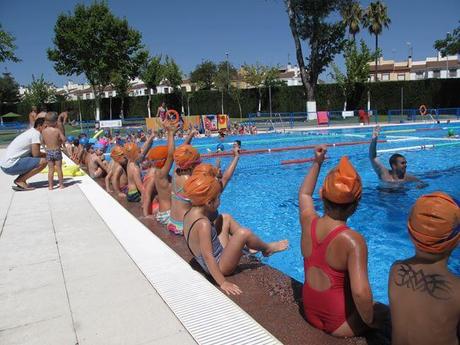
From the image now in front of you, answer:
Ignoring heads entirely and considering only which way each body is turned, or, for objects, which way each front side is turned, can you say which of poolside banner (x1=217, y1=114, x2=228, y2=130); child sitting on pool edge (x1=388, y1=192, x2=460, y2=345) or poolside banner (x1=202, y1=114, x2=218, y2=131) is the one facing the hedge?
the child sitting on pool edge

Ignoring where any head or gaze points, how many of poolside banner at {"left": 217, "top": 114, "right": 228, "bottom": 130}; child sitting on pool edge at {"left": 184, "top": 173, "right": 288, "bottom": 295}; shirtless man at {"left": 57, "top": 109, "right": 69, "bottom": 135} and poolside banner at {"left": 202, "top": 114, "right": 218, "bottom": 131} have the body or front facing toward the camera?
2

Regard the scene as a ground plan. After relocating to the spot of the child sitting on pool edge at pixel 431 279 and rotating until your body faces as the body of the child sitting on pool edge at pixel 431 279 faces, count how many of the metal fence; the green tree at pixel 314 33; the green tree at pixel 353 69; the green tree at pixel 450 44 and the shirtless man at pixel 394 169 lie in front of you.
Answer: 5

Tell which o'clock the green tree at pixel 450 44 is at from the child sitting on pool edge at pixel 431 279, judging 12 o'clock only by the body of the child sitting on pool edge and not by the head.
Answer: The green tree is roughly at 12 o'clock from the child sitting on pool edge.

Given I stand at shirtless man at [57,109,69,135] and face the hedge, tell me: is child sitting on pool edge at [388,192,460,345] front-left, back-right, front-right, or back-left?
back-right

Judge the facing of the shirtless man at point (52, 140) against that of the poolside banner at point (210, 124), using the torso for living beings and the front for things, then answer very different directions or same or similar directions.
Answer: very different directions

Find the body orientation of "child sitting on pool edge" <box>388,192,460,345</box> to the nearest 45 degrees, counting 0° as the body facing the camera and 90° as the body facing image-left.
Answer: approximately 180°

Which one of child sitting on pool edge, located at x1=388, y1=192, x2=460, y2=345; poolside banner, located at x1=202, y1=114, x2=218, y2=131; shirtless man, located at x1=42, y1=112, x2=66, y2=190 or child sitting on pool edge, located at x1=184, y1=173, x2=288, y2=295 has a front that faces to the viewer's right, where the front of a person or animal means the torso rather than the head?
child sitting on pool edge, located at x1=184, y1=173, x2=288, y2=295

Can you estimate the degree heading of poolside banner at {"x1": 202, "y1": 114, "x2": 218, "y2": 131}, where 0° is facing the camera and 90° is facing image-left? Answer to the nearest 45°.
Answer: approximately 0°

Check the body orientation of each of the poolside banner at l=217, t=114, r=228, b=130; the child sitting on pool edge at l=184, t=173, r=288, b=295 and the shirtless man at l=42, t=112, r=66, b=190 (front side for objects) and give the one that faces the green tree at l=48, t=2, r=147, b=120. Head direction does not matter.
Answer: the shirtless man

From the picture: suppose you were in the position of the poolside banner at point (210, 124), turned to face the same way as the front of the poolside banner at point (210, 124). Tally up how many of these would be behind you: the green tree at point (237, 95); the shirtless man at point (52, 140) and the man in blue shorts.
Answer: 1

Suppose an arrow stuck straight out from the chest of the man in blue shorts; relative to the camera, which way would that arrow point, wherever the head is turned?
to the viewer's right

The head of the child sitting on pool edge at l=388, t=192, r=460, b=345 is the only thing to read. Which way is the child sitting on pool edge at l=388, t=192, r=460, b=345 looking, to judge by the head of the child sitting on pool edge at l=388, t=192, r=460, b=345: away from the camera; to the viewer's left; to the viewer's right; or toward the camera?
away from the camera
